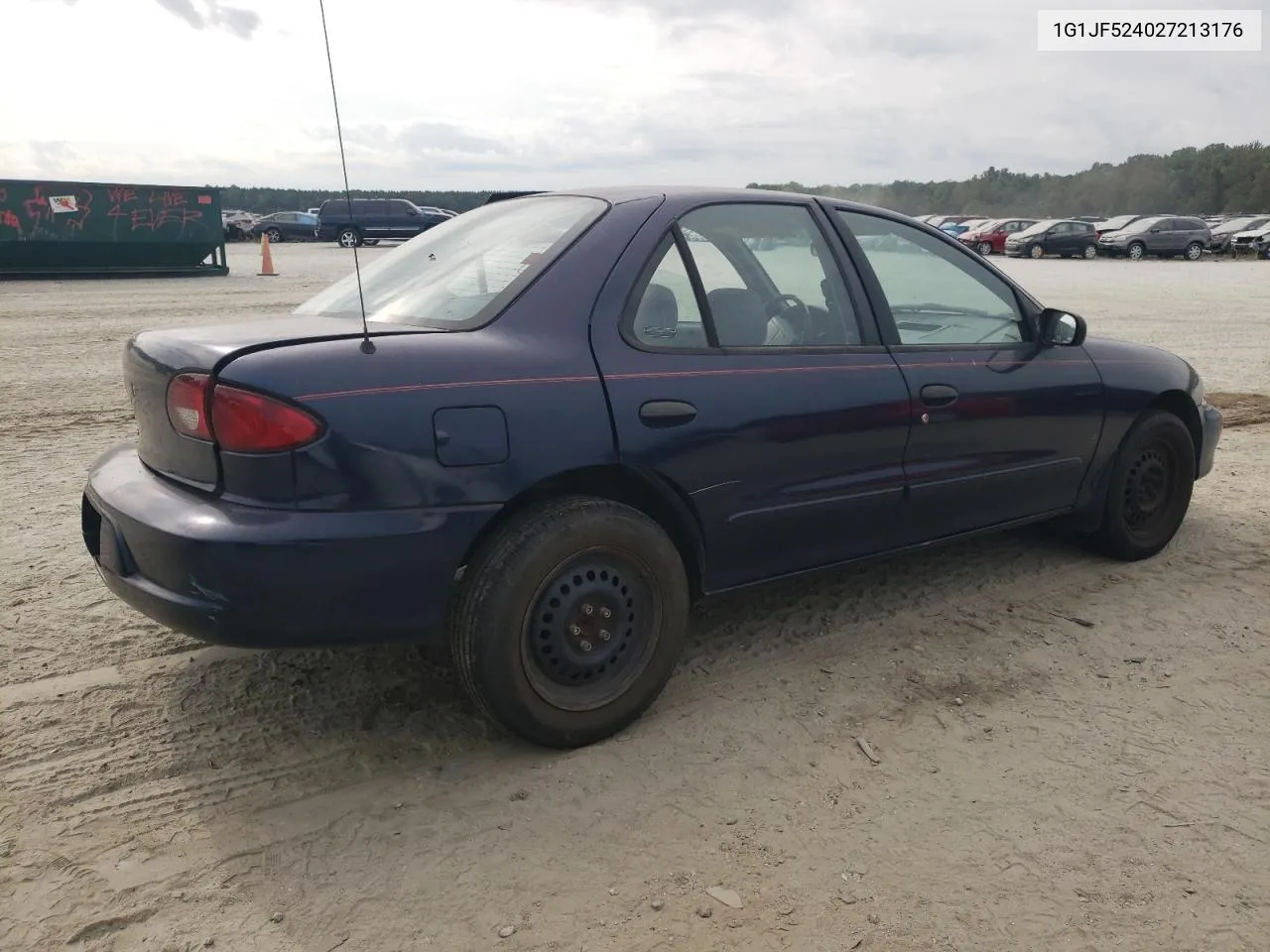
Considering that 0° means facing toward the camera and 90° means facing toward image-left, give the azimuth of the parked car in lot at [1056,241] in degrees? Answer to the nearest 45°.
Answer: approximately 45°

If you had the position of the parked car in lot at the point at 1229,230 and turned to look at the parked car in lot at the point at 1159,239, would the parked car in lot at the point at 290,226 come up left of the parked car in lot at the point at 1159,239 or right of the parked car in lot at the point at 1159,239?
right

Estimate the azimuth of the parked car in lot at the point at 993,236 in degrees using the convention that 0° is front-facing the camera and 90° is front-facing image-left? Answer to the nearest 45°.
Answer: approximately 45°

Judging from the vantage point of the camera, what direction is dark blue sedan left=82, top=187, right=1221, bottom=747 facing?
facing away from the viewer and to the right of the viewer

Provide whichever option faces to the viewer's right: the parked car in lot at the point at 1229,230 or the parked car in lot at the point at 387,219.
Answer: the parked car in lot at the point at 387,219

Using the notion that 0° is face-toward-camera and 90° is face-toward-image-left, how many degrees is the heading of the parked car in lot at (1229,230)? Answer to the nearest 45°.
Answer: approximately 45°

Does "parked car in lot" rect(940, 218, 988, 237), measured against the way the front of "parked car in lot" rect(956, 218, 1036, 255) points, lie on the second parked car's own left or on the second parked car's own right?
on the second parked car's own right

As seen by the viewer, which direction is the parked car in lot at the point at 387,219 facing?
to the viewer's right
